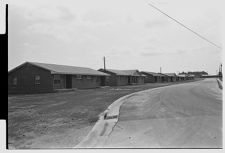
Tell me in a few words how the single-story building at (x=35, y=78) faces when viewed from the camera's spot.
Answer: facing the viewer and to the right of the viewer
